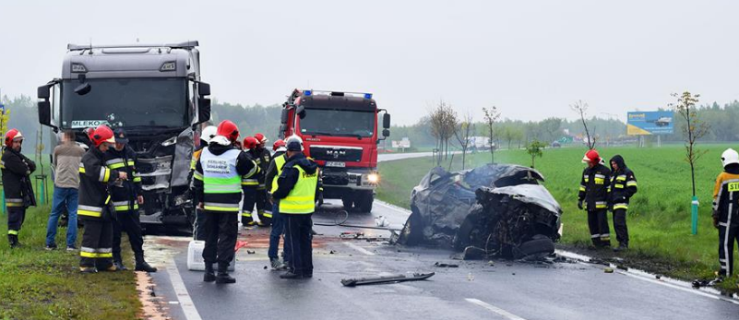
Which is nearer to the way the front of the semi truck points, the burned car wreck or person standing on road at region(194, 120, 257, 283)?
the person standing on road

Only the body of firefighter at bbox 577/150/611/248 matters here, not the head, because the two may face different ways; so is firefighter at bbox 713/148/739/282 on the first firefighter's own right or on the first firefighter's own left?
on the first firefighter's own left

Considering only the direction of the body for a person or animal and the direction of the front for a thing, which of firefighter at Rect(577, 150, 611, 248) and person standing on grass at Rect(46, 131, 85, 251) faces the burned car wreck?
the firefighter

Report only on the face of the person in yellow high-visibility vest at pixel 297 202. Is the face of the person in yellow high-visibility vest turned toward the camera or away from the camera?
away from the camera

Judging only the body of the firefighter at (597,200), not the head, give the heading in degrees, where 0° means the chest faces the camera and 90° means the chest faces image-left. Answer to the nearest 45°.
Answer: approximately 45°

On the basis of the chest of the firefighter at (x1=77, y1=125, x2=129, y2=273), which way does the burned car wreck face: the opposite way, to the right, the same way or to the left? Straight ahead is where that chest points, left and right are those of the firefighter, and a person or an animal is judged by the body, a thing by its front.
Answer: to the right

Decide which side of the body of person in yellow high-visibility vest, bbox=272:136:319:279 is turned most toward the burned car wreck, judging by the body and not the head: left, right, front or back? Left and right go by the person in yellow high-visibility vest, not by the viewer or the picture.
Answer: right

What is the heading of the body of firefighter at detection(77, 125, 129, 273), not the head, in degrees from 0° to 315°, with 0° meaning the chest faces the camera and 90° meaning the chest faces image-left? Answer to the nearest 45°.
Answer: approximately 270°

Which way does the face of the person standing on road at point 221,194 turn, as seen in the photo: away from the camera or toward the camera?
away from the camera

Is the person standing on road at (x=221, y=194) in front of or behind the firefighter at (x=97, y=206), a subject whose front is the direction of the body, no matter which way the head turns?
in front

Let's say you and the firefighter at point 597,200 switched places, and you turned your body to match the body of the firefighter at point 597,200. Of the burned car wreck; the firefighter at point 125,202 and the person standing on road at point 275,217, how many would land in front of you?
3
